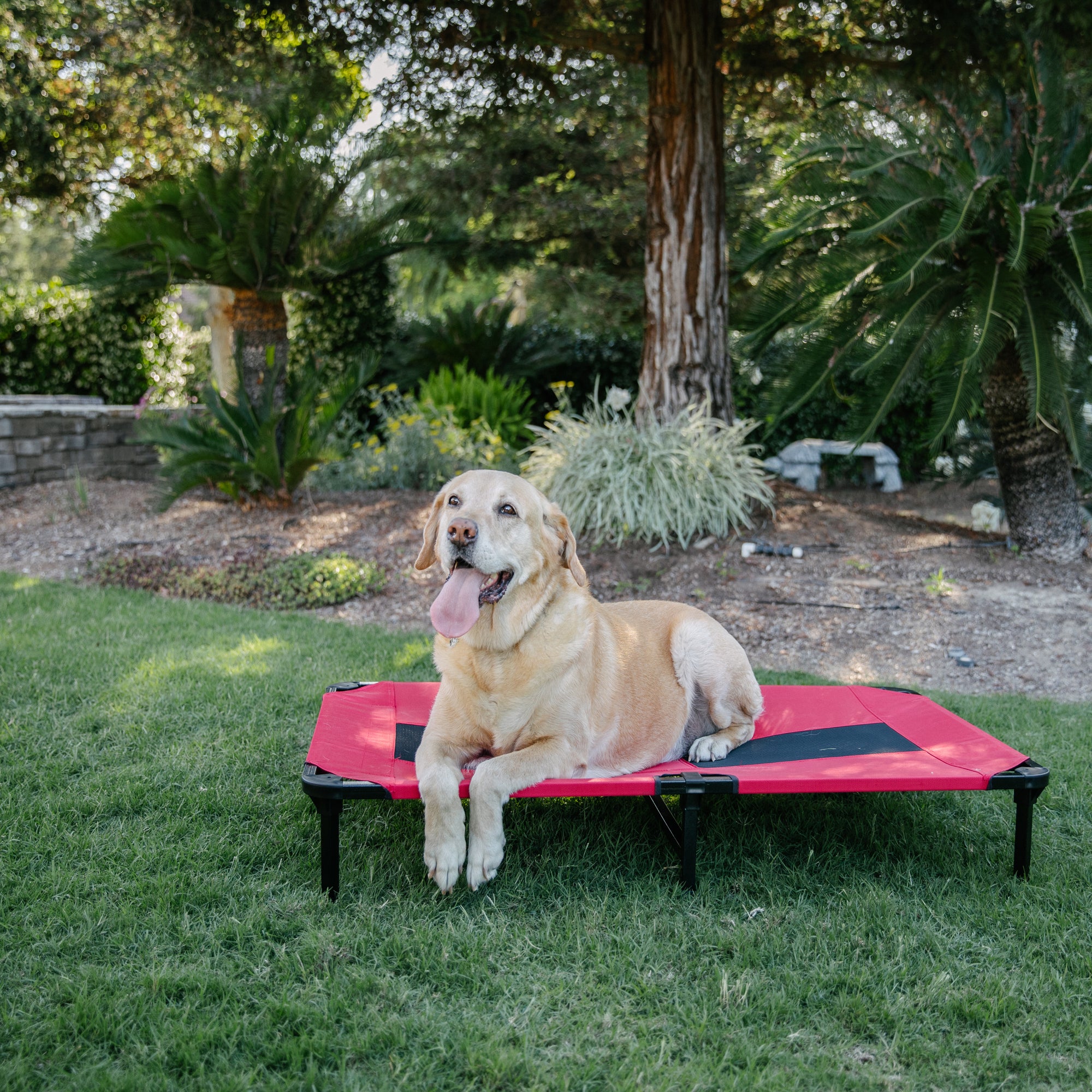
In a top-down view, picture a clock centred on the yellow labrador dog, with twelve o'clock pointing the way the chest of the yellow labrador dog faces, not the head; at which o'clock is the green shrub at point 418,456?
The green shrub is roughly at 4 o'clock from the yellow labrador dog.

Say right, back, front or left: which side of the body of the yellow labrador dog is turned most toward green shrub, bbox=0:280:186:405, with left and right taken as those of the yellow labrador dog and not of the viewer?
right

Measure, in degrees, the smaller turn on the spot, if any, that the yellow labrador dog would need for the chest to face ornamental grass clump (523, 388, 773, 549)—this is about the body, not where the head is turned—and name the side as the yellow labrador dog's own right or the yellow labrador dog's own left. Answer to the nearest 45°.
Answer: approximately 135° to the yellow labrador dog's own right

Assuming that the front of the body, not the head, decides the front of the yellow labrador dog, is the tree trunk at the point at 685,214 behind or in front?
behind

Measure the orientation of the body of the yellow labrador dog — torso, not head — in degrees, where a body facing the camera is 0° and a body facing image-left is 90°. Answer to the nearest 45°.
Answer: approximately 45°

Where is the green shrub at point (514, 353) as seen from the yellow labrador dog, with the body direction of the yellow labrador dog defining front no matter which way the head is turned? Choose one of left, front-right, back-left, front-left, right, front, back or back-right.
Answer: back-right

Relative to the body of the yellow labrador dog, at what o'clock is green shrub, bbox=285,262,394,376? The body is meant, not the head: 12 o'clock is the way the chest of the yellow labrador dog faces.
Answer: The green shrub is roughly at 4 o'clock from the yellow labrador dog.

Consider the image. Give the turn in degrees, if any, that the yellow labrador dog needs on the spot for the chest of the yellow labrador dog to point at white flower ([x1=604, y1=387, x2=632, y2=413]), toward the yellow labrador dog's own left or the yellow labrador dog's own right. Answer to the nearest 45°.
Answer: approximately 135° to the yellow labrador dog's own right

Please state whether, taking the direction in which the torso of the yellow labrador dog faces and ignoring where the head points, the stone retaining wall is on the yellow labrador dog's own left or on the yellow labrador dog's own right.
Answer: on the yellow labrador dog's own right

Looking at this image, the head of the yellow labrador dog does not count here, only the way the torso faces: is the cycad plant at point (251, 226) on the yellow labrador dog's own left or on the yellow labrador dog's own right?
on the yellow labrador dog's own right
